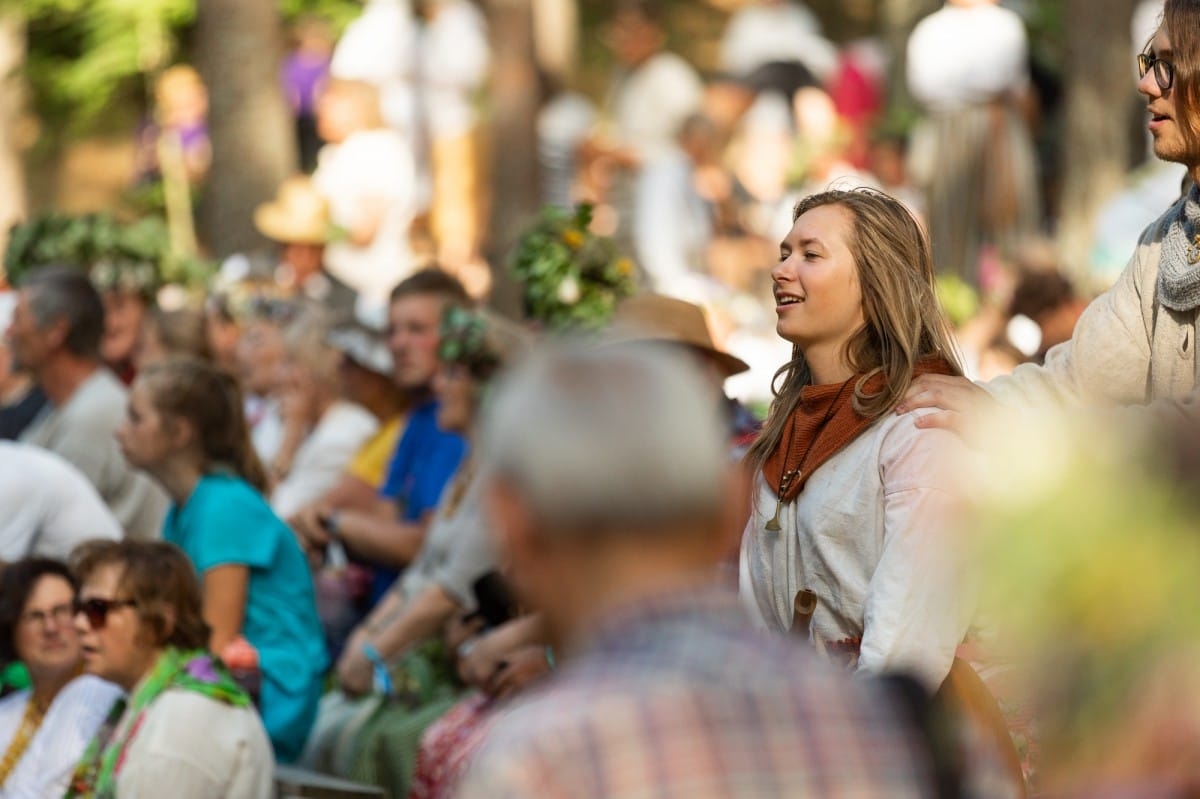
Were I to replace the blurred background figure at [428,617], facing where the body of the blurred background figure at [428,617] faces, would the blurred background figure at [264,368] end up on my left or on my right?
on my right

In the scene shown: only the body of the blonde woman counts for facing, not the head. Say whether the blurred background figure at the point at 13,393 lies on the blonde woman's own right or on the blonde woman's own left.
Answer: on the blonde woman's own right

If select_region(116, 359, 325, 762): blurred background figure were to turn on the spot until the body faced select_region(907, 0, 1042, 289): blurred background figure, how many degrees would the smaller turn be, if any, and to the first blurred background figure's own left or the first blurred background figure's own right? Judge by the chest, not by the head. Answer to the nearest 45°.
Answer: approximately 135° to the first blurred background figure's own right

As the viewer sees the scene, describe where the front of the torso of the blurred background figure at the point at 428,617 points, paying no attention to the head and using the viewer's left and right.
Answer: facing to the left of the viewer

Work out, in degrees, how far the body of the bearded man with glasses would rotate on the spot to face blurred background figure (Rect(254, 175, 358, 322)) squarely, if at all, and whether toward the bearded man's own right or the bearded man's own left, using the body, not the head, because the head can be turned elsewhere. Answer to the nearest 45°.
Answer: approximately 90° to the bearded man's own right

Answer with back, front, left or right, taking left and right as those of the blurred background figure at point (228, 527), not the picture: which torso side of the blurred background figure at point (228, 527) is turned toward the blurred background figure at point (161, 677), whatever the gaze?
left

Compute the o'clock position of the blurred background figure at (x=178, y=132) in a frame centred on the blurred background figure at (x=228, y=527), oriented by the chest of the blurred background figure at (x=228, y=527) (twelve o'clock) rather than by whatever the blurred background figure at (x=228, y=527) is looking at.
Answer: the blurred background figure at (x=178, y=132) is roughly at 3 o'clock from the blurred background figure at (x=228, y=527).

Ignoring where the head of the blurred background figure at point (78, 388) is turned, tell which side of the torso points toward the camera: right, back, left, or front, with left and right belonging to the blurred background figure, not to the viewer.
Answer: left

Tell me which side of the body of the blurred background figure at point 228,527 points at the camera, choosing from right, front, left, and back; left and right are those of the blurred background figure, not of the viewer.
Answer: left
